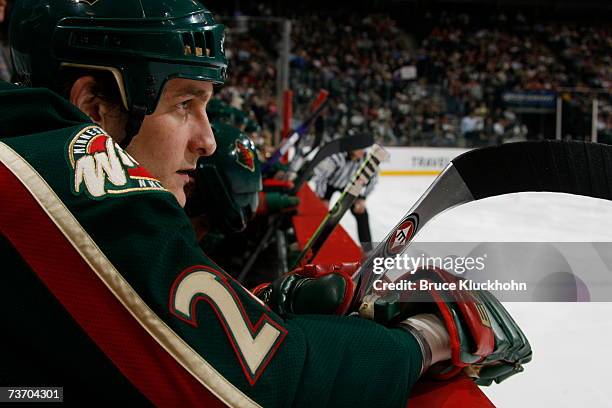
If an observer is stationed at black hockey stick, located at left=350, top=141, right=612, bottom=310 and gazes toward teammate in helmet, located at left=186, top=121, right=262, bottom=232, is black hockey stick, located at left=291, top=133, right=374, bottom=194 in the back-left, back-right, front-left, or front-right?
front-right

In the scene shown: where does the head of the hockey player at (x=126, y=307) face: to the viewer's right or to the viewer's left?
to the viewer's right

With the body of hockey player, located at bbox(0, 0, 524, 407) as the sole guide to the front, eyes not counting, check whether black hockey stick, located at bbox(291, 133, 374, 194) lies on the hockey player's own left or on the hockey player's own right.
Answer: on the hockey player's own left

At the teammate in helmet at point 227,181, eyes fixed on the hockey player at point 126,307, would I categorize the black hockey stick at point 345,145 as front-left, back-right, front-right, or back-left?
back-left

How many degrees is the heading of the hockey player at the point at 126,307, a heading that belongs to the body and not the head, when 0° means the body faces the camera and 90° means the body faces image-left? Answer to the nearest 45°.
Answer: approximately 270°
